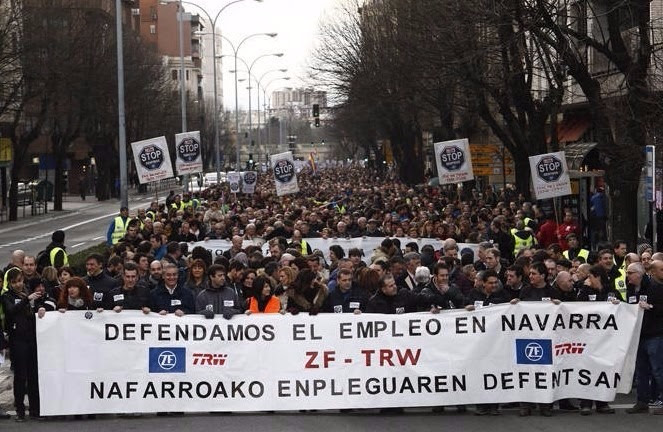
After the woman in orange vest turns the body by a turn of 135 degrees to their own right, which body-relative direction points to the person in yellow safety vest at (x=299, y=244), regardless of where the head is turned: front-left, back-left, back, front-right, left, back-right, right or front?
front-right

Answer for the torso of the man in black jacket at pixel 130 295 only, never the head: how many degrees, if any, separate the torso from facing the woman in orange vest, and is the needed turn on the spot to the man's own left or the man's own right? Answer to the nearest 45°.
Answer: approximately 90° to the man's own left

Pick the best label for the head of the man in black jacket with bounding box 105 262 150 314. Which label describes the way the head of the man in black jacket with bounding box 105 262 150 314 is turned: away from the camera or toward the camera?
toward the camera

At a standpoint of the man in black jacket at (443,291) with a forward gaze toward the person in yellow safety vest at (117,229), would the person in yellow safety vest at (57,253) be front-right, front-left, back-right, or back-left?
front-left

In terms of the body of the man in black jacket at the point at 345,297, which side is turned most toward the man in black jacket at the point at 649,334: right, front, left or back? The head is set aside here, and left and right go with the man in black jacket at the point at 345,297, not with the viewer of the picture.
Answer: left

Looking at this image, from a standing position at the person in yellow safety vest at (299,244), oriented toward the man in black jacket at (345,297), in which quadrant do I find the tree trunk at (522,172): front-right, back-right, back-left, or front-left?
back-left

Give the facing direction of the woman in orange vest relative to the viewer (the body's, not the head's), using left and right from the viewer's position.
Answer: facing the viewer

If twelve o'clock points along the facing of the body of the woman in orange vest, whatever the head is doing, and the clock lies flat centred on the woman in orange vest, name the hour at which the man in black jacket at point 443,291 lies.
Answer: The man in black jacket is roughly at 9 o'clock from the woman in orange vest.

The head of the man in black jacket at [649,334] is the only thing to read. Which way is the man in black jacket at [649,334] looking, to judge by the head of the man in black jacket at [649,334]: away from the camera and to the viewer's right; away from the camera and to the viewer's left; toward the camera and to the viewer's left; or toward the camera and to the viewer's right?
toward the camera and to the viewer's left

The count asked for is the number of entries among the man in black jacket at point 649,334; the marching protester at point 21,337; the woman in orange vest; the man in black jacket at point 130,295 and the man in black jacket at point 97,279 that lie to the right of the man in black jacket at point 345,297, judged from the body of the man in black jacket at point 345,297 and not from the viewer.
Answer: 4

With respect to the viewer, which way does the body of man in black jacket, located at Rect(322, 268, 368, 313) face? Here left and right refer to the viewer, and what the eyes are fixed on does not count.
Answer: facing the viewer

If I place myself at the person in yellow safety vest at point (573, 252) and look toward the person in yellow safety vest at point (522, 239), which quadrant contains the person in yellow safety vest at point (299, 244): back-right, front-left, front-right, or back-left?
front-left

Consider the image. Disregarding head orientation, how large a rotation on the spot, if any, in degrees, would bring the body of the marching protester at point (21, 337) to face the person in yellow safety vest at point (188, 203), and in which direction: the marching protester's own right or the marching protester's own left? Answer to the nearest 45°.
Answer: approximately 135° to the marching protester's own left

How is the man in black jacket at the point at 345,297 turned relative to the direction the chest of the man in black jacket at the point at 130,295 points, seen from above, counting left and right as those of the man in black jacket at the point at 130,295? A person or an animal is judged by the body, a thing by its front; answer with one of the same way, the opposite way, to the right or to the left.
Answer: the same way

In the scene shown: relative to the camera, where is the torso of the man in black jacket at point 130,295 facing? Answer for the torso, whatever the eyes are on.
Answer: toward the camera

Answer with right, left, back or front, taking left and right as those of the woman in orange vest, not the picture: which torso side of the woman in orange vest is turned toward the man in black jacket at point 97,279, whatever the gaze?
right
